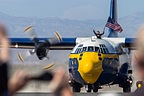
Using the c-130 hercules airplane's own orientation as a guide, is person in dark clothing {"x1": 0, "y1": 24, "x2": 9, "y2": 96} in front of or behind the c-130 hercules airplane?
in front

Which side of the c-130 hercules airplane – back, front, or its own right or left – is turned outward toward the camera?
front
